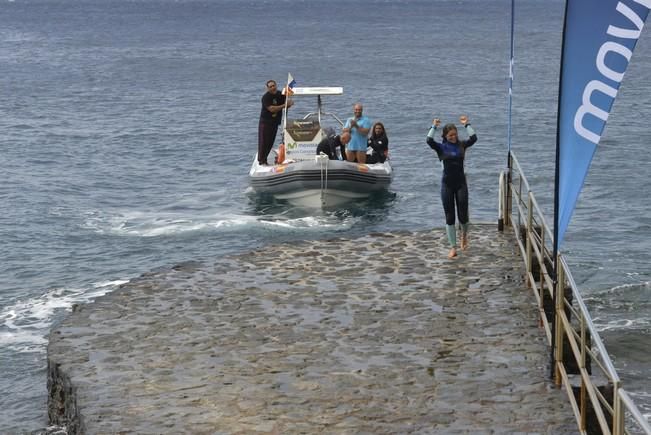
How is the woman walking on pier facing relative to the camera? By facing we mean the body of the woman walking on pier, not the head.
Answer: toward the camera

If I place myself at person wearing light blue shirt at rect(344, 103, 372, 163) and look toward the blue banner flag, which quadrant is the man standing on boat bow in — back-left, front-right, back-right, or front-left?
back-right

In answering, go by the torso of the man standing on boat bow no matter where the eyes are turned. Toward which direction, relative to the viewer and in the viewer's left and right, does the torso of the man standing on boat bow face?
facing the viewer and to the right of the viewer

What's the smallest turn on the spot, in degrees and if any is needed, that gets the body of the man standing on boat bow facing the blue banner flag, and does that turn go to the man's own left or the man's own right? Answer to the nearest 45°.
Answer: approximately 45° to the man's own right

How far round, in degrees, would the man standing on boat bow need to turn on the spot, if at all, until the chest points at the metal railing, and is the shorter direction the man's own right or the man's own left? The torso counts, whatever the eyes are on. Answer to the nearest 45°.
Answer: approximately 45° to the man's own right

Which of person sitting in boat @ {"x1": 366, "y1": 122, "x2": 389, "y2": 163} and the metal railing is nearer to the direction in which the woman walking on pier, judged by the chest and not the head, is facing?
the metal railing

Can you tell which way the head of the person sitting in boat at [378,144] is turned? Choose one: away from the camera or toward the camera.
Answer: toward the camera

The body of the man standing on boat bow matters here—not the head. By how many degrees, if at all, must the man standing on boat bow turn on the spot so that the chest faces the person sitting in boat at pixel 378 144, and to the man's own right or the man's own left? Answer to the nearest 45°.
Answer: approximately 45° to the man's own left

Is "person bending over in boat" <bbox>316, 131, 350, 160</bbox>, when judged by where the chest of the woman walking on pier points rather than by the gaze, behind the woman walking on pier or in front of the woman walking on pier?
behind

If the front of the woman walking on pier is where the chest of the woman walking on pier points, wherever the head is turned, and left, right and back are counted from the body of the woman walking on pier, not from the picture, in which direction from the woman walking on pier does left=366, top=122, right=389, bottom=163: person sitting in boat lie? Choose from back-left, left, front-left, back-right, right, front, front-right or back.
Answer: back
